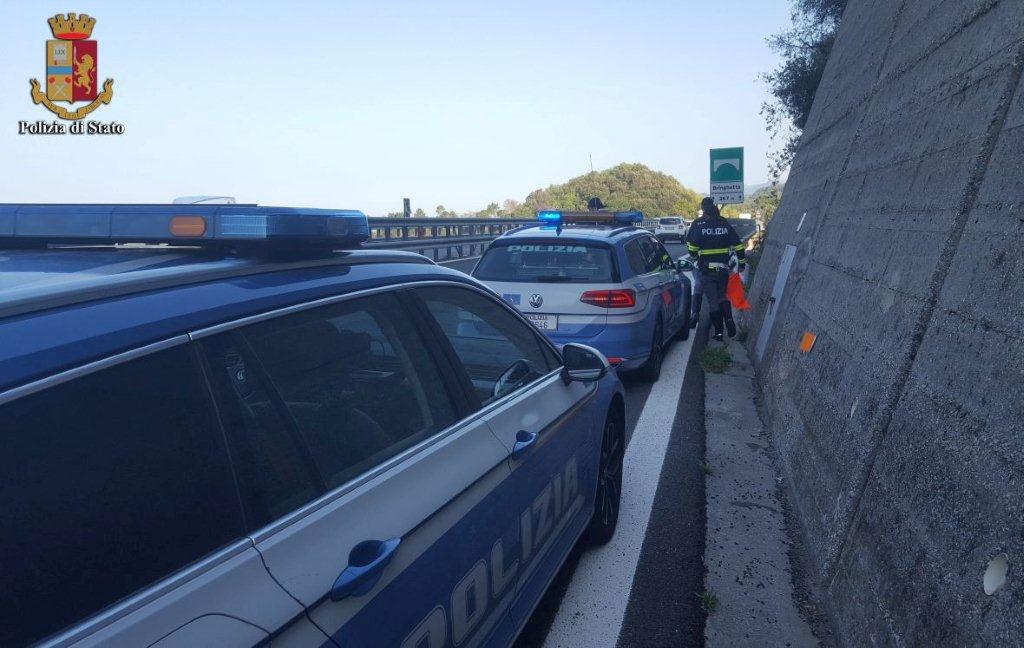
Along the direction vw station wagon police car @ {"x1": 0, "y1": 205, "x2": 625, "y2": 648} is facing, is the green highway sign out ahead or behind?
ahead

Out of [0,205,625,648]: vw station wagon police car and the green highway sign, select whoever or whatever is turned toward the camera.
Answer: the green highway sign

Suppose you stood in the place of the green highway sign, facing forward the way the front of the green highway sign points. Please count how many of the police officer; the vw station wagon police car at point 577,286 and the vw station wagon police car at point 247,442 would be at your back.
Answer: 0

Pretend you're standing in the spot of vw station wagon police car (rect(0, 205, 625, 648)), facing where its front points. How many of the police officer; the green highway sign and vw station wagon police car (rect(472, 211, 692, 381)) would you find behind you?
0

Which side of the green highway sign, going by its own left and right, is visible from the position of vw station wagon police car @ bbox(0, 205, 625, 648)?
front

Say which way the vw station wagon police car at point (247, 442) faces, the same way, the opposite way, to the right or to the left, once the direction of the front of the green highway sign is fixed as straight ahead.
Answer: the opposite way

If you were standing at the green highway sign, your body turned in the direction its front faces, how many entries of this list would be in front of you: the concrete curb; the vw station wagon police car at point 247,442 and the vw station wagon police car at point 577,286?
3

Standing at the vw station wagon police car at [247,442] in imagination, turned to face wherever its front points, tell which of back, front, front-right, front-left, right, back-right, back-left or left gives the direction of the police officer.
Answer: front

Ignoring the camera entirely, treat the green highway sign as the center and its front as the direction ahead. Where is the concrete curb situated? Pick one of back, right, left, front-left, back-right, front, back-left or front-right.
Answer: front

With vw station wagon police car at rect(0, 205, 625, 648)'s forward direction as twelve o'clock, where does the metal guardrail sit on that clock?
The metal guardrail is roughly at 11 o'clock from the vw station wagon police car.

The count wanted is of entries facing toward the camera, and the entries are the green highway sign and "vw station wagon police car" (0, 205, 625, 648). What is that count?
1

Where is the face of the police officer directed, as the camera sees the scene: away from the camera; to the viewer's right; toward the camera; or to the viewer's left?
away from the camera

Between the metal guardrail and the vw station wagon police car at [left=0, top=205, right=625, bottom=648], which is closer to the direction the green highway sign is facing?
the vw station wagon police car

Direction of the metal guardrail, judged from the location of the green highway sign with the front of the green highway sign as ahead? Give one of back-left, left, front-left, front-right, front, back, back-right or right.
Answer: right

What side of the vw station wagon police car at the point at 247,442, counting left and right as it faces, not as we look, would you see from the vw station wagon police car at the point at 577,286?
front

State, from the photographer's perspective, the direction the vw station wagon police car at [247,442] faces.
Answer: facing away from the viewer and to the right of the viewer

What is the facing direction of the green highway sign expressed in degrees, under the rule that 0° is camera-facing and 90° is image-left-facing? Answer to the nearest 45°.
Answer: approximately 0°
